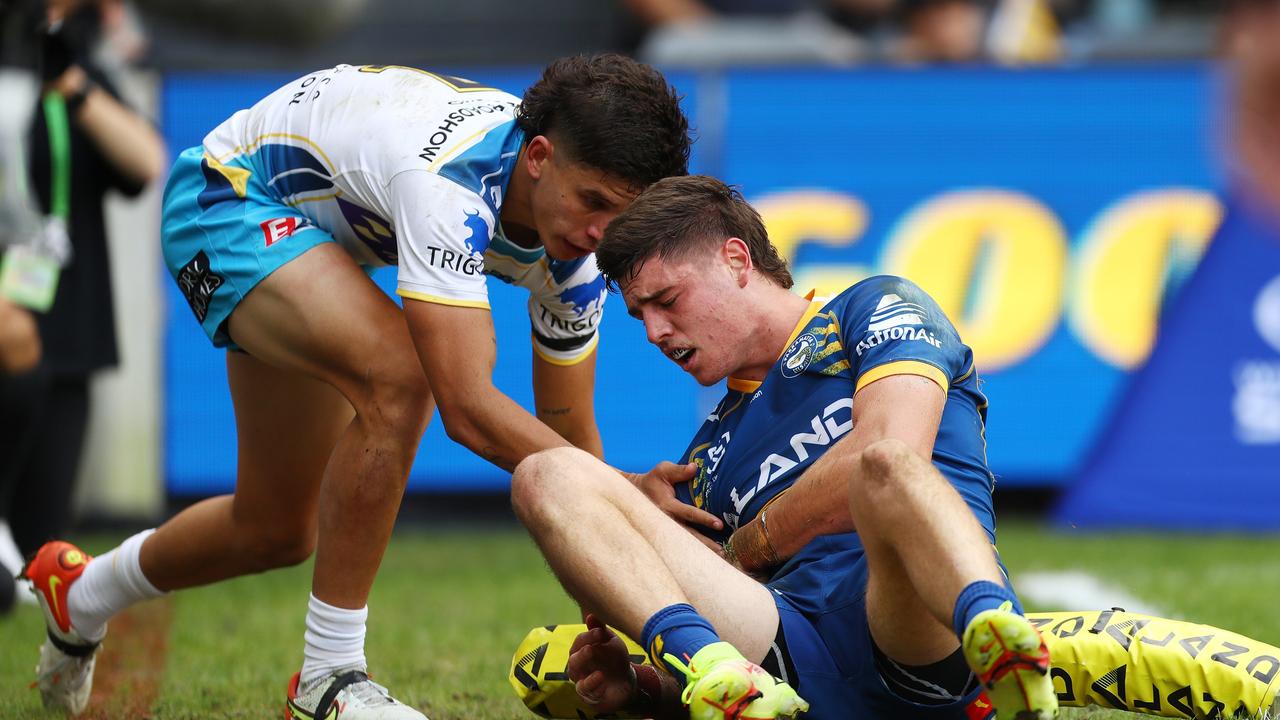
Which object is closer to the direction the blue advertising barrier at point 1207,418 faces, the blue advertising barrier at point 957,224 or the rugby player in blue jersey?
the rugby player in blue jersey

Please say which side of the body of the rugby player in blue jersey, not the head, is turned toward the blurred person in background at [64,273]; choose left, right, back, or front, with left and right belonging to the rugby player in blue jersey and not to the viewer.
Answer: right

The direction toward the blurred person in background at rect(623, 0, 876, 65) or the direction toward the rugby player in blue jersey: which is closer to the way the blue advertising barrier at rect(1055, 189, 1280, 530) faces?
the rugby player in blue jersey

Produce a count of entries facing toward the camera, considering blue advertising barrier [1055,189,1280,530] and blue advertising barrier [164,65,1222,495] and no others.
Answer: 2

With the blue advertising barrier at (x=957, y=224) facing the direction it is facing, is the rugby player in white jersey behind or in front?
in front

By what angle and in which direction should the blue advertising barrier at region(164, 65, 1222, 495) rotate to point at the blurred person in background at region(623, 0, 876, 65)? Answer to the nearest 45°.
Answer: approximately 135° to its right

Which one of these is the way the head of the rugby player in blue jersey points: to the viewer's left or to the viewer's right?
to the viewer's left

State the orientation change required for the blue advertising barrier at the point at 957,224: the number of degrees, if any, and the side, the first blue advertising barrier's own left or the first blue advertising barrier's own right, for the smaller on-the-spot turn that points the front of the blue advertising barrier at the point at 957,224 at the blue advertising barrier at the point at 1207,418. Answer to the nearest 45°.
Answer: approximately 90° to the first blue advertising barrier's own left

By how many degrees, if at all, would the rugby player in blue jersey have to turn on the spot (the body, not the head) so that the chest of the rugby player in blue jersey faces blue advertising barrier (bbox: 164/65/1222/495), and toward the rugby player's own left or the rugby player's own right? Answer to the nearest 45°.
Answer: approximately 135° to the rugby player's own right

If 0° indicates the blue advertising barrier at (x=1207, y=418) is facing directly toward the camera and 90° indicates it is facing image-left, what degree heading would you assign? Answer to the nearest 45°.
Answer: approximately 0°

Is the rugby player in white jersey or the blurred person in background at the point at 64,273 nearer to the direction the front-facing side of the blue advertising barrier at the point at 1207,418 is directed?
the rugby player in white jersey
